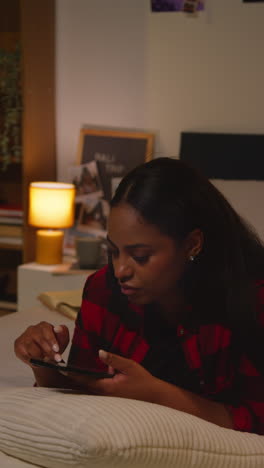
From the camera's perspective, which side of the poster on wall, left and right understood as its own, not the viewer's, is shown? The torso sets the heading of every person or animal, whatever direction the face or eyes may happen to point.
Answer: front

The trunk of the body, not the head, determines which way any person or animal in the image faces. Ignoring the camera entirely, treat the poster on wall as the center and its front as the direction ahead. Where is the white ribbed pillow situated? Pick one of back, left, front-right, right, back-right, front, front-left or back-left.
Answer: front

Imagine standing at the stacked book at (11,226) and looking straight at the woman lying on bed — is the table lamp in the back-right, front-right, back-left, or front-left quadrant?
front-left

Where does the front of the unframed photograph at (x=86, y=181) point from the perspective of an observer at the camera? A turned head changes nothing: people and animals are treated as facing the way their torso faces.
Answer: facing the viewer

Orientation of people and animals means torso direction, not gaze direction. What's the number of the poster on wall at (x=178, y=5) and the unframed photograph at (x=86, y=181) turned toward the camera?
2

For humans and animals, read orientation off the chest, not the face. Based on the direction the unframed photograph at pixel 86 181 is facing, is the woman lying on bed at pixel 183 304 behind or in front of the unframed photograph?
in front

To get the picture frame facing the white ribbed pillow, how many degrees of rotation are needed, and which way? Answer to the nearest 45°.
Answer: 0° — it already faces it

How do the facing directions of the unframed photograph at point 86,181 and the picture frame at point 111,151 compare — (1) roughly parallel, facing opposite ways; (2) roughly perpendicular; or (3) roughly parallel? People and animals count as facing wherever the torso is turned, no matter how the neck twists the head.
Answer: roughly parallel
